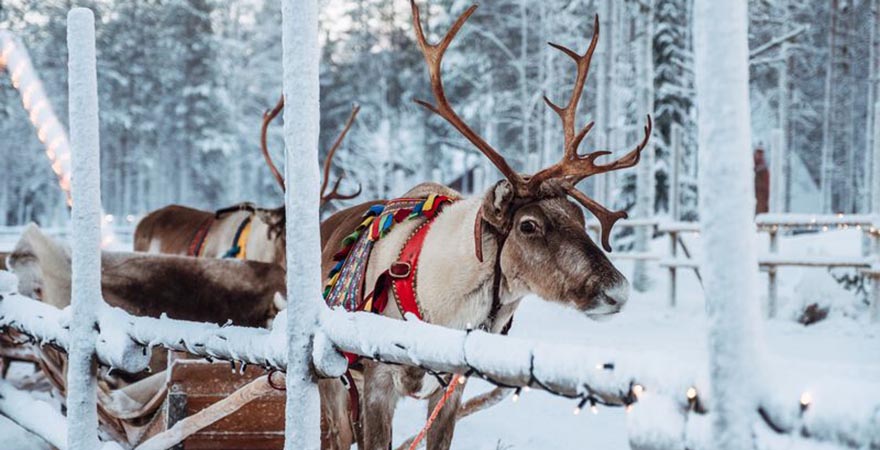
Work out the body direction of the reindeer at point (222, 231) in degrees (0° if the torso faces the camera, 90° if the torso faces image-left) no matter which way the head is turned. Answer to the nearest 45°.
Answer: approximately 270°

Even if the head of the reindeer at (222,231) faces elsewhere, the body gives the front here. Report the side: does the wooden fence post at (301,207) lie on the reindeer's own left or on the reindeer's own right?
on the reindeer's own right

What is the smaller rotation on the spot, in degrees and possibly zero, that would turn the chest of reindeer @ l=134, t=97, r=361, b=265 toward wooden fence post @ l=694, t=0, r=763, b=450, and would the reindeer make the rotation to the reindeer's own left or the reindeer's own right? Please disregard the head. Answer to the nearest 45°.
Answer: approximately 90° to the reindeer's own right

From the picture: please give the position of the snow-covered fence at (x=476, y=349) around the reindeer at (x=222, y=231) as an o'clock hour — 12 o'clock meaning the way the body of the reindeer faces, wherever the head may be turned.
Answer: The snow-covered fence is roughly at 3 o'clock from the reindeer.

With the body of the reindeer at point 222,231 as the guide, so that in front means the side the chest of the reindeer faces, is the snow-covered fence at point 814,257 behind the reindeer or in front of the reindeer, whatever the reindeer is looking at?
in front

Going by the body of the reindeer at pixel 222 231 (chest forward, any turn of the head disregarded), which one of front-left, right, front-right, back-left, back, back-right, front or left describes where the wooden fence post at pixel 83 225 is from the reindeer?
right

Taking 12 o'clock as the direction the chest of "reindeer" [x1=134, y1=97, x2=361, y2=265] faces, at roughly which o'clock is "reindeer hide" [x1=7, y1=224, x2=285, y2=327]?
"reindeer hide" [x1=7, y1=224, x2=285, y2=327] is roughly at 3 o'clock from "reindeer" [x1=134, y1=97, x2=361, y2=265].

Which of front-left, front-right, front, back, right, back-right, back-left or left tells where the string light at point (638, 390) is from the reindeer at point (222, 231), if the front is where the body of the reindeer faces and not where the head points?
right
